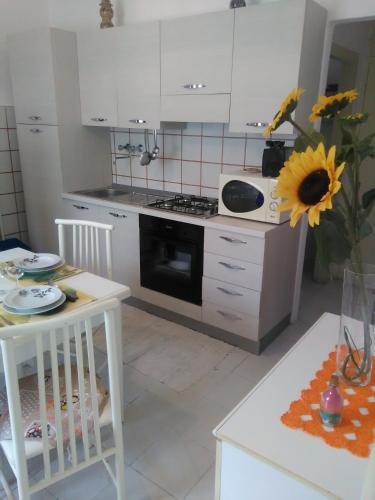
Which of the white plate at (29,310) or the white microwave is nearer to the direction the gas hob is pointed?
the white plate

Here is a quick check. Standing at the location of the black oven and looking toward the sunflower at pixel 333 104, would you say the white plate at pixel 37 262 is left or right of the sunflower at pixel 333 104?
right

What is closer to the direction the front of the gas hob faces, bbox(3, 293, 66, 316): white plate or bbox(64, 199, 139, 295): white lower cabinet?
the white plate

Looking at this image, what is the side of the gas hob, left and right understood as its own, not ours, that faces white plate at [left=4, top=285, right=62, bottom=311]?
front

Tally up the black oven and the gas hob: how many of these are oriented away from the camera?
0

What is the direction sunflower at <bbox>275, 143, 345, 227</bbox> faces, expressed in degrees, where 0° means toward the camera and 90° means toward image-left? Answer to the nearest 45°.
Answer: approximately 315°

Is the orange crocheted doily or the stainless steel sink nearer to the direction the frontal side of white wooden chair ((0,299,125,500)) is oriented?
the stainless steel sink

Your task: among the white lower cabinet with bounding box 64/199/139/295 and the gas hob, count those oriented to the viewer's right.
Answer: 0

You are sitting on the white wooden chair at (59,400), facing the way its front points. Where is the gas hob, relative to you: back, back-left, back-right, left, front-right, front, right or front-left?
right

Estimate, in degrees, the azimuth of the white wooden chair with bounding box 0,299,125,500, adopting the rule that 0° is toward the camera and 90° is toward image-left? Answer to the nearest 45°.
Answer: approximately 135°

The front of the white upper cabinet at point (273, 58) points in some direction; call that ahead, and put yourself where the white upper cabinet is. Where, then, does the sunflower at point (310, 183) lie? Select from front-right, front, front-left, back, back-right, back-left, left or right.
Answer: front-left

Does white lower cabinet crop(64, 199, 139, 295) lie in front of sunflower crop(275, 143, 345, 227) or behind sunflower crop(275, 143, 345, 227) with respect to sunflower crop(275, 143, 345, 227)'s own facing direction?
behind

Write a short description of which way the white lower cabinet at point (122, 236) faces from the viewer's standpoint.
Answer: facing the viewer and to the left of the viewer

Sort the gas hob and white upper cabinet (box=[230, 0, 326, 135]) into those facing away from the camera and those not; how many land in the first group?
0
